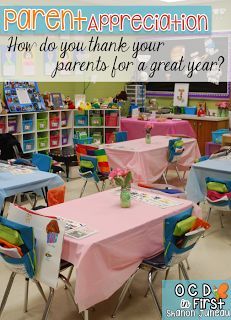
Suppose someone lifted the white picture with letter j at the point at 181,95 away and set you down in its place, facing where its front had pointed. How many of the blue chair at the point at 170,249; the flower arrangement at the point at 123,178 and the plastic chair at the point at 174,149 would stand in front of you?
3

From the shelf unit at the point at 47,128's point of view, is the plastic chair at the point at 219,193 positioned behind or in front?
in front

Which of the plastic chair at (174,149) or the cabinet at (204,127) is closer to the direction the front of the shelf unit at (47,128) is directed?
the plastic chair

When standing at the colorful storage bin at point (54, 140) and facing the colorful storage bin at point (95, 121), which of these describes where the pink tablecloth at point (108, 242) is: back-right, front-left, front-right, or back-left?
back-right

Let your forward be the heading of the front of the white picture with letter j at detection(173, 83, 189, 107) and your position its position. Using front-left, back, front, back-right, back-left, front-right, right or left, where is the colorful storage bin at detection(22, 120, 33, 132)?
front-right

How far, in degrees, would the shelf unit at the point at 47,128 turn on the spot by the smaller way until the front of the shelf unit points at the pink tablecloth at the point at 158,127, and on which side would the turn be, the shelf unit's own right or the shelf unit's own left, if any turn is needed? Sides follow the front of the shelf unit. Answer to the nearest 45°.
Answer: approximately 45° to the shelf unit's own left

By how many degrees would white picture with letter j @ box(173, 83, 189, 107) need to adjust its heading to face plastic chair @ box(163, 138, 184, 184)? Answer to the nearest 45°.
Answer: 0° — it already faces it

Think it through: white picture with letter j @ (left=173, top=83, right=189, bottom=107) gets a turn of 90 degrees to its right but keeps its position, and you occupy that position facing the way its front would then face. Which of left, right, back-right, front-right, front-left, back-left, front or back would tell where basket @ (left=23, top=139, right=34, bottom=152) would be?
front-left

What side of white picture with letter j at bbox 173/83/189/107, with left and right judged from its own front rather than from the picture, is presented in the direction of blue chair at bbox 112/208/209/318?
front

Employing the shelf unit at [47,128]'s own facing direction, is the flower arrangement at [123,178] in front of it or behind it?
in front

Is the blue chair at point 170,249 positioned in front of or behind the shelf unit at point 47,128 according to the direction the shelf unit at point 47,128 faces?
in front

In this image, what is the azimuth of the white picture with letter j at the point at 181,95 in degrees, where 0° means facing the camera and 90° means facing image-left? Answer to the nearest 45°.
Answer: approximately 0°

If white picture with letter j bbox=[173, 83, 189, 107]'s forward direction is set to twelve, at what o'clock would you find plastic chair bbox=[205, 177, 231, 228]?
The plastic chair is roughly at 12 o'clock from the white picture with letter j.

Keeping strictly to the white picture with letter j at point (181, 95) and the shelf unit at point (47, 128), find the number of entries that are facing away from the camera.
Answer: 0

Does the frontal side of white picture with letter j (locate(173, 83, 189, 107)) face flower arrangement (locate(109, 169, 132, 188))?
yes
